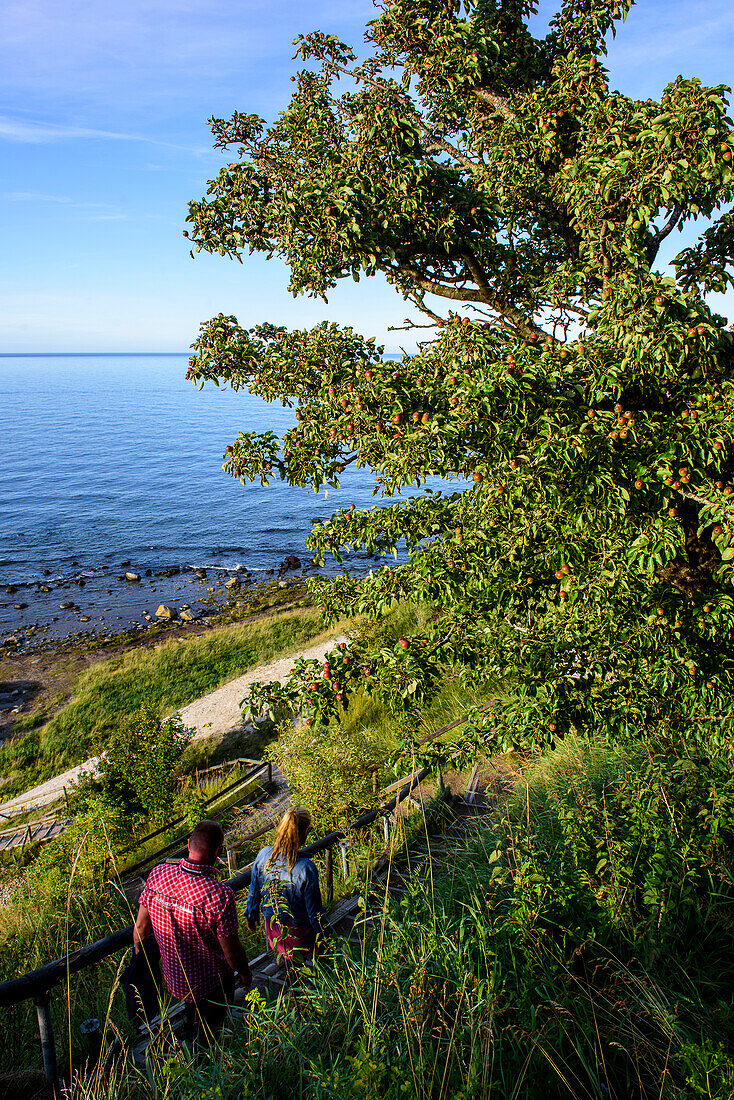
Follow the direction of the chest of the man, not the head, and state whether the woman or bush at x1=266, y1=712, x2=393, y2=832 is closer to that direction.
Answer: the bush

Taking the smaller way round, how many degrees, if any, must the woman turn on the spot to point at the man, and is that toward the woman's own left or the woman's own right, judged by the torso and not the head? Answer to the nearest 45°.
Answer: approximately 135° to the woman's own left

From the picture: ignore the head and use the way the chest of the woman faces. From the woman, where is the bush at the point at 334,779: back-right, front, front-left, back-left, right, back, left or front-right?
front

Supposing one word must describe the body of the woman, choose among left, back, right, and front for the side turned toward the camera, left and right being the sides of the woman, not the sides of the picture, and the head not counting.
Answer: back

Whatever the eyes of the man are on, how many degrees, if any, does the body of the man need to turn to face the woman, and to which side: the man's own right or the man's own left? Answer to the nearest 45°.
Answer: approximately 45° to the man's own right

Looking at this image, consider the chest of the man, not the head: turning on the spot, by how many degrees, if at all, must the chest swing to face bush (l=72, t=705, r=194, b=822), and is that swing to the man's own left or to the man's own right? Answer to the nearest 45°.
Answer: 0° — they already face it

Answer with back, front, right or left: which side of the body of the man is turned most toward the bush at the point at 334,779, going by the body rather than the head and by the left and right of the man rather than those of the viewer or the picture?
front

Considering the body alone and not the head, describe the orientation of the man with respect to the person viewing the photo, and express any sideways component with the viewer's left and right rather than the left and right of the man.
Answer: facing away from the viewer

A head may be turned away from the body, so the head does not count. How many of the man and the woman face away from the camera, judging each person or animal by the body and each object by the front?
2
